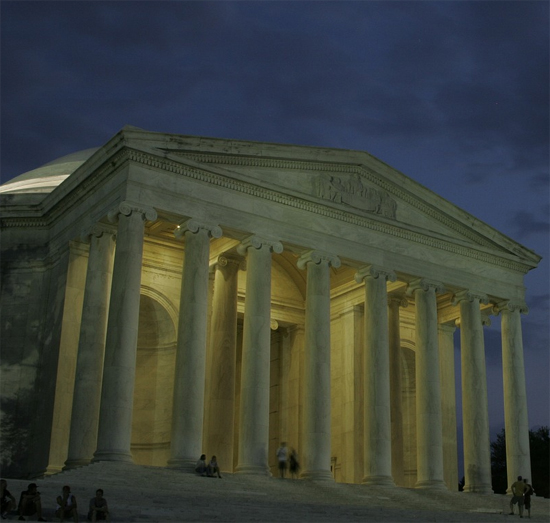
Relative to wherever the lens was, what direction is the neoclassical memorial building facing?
facing the viewer and to the right of the viewer

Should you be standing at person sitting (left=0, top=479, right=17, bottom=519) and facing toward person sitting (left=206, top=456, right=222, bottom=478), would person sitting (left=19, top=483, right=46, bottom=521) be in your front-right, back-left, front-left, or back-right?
front-right

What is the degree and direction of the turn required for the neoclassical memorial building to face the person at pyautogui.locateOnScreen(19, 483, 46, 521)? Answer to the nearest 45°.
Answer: approximately 45° to its right

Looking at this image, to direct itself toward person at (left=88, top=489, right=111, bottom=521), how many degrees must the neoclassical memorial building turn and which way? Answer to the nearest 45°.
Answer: approximately 45° to its right

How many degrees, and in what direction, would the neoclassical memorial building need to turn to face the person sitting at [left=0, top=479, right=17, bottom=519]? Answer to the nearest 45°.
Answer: approximately 45° to its right
